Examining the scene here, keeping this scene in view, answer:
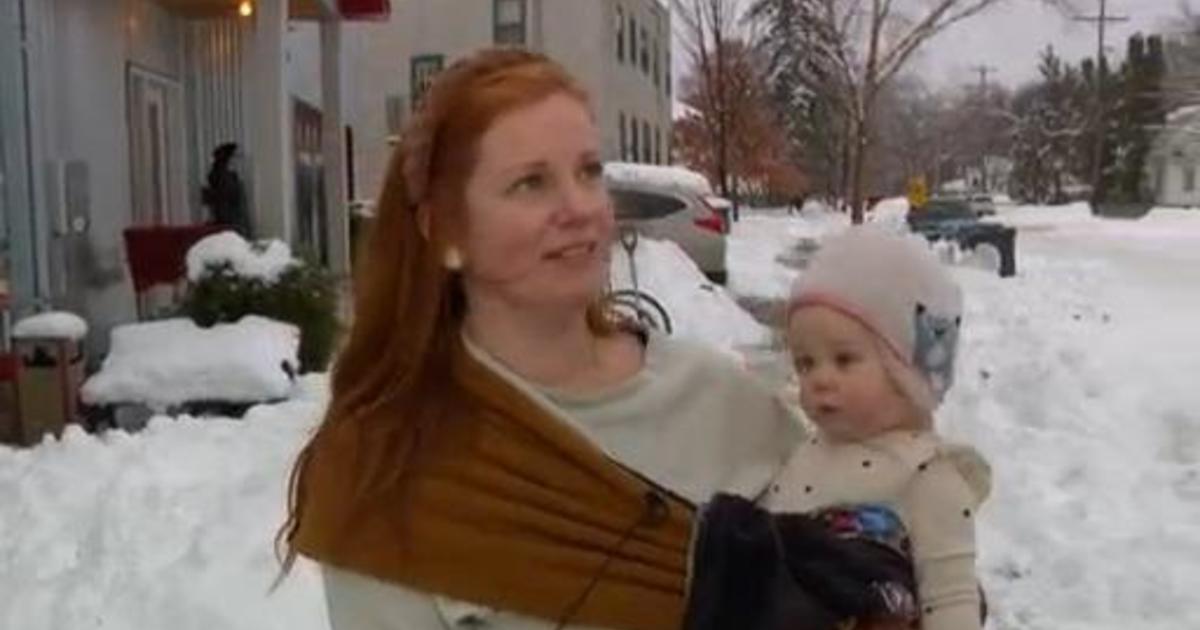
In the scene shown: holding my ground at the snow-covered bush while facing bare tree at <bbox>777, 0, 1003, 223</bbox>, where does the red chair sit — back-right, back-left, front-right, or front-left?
front-left

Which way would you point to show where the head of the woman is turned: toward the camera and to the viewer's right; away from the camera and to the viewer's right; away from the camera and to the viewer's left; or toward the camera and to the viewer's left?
toward the camera and to the viewer's right

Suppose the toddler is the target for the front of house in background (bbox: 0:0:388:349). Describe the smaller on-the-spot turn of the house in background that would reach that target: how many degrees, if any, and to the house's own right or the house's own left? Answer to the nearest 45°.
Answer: approximately 45° to the house's own right

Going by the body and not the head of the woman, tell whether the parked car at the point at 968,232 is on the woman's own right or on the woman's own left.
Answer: on the woman's own left

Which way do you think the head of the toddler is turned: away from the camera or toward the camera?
toward the camera

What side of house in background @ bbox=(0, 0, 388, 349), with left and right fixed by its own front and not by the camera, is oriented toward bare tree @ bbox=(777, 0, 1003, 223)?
left

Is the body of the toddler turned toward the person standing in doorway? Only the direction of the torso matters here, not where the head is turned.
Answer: no
